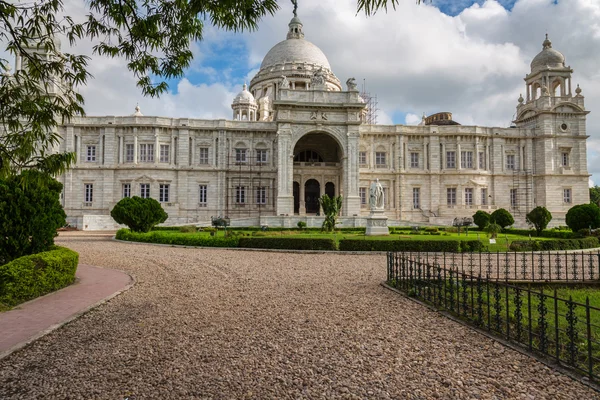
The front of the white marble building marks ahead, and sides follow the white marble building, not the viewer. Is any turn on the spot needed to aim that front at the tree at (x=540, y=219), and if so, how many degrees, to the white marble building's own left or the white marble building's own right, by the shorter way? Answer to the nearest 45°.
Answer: approximately 45° to the white marble building's own left

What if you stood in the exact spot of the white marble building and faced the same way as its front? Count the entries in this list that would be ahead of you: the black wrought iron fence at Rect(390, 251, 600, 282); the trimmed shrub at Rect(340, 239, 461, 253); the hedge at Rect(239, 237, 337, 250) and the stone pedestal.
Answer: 4

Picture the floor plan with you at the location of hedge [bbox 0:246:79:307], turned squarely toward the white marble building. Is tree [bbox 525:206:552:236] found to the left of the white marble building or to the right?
right

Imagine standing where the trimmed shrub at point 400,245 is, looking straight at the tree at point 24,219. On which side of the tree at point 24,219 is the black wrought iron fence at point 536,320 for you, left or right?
left

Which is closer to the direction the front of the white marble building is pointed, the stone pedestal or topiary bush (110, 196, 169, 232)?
the stone pedestal

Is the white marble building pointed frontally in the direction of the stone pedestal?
yes

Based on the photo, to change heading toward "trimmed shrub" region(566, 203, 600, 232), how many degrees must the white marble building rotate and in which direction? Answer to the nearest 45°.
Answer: approximately 45° to its left

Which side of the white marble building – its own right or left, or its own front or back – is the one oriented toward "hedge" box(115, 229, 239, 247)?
front

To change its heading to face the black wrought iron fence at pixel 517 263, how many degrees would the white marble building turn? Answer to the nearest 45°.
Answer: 0° — it already faces it

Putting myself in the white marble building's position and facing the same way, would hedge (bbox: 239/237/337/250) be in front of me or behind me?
in front

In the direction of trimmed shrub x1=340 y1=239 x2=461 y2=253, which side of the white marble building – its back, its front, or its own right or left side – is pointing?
front

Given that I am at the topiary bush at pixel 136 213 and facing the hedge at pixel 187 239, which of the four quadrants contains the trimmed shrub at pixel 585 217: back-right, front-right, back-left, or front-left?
front-left

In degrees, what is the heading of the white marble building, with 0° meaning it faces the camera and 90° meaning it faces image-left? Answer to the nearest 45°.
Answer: approximately 0°

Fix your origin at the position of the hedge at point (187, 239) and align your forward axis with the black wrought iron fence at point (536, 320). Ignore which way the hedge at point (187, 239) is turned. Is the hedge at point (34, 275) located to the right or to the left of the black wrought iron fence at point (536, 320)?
right

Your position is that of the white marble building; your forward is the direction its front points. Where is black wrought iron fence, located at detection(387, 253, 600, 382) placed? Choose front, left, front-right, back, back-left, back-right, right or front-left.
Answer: front

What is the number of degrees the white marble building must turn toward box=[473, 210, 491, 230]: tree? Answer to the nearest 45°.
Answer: approximately 45° to its left

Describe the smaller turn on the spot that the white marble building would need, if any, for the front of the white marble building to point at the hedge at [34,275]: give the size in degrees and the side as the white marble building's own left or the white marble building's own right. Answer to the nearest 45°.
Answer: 0° — it already faces it
